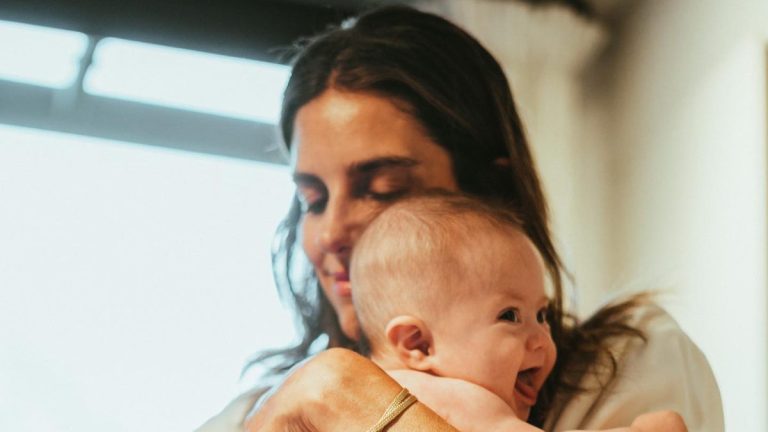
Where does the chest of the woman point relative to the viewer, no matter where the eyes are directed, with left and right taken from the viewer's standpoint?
facing the viewer and to the left of the viewer

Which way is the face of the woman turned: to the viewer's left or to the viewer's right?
to the viewer's left

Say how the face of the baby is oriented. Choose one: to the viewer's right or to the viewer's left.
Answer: to the viewer's right
